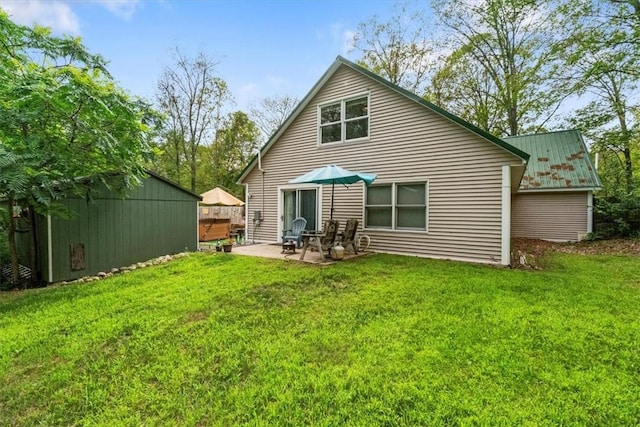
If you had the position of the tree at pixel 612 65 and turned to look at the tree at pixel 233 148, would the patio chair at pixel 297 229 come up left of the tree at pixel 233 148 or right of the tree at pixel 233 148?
left

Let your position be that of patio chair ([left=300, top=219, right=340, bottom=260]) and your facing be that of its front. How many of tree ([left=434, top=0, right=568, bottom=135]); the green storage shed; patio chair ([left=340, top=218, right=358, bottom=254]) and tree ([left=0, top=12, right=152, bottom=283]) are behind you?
2

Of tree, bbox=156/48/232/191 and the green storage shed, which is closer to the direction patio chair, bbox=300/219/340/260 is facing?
the green storage shed

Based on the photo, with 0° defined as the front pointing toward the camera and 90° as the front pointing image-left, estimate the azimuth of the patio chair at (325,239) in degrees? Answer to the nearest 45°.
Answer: approximately 45°

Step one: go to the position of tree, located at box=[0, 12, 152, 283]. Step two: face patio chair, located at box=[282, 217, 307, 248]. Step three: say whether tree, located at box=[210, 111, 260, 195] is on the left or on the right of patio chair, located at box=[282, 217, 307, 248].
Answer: left

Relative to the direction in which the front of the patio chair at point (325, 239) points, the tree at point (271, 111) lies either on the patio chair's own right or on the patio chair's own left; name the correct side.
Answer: on the patio chair's own right
